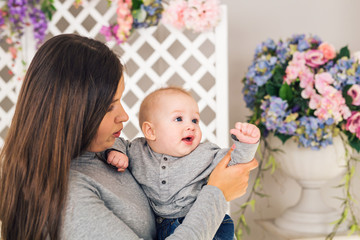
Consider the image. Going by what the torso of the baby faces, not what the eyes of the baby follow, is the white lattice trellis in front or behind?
behind

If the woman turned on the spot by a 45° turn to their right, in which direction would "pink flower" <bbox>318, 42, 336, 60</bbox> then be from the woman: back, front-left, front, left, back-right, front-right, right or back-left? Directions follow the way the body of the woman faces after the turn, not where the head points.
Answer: left

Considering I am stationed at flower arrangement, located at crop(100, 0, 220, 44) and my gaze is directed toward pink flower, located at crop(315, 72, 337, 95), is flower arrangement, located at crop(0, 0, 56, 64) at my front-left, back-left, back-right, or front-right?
back-right

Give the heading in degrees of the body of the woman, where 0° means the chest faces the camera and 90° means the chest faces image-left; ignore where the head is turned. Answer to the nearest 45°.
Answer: approximately 270°

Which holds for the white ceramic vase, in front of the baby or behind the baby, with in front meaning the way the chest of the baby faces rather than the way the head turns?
behind

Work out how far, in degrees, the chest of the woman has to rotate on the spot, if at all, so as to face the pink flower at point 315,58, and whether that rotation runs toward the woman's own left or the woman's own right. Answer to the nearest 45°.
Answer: approximately 45° to the woman's own left

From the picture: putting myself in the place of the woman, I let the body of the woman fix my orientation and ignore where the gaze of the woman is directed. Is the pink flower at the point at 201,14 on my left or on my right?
on my left

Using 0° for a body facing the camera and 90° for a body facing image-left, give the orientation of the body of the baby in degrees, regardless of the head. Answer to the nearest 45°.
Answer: approximately 0°

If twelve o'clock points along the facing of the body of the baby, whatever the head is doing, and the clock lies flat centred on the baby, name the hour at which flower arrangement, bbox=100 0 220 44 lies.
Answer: The flower arrangement is roughly at 6 o'clock from the baby.

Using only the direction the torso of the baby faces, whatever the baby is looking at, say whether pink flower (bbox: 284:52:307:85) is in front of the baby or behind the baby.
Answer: behind

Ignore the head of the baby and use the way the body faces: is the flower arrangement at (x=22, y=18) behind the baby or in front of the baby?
behind

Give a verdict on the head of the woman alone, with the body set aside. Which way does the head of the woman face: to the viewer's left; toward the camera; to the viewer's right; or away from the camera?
to the viewer's right

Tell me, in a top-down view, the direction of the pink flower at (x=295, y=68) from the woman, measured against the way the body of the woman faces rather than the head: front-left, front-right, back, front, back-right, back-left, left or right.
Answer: front-left
